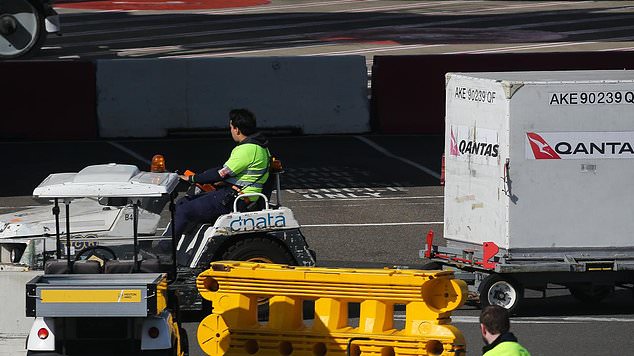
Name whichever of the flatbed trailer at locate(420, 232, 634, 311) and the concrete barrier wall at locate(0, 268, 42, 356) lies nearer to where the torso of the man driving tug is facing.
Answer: the concrete barrier wall

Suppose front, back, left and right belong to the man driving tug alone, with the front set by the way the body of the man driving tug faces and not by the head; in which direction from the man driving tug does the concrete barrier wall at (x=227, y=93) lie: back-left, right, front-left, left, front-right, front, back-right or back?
right

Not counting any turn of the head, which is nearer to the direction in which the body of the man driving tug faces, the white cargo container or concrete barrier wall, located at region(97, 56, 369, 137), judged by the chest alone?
the concrete barrier wall

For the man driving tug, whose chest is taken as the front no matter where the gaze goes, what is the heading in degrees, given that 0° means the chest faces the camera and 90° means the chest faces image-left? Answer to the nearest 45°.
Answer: approximately 90°

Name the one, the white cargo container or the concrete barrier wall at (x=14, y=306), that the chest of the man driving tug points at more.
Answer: the concrete barrier wall

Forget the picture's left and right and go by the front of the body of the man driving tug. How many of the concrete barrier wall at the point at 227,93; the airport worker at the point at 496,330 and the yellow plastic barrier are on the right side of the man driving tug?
1

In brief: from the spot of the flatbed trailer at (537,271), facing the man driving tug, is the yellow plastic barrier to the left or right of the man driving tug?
left

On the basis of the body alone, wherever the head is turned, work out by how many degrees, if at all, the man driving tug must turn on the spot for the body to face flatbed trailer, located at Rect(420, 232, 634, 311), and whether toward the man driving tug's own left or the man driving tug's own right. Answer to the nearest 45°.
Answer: approximately 180°

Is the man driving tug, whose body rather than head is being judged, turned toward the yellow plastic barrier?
no

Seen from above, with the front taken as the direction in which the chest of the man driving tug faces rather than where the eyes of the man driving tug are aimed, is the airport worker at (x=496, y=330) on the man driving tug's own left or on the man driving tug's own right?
on the man driving tug's own left

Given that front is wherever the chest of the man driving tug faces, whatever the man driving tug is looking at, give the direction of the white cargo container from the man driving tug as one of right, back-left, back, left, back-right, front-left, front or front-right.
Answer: back

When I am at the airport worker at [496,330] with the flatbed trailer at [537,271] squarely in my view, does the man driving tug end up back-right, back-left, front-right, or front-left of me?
front-left
